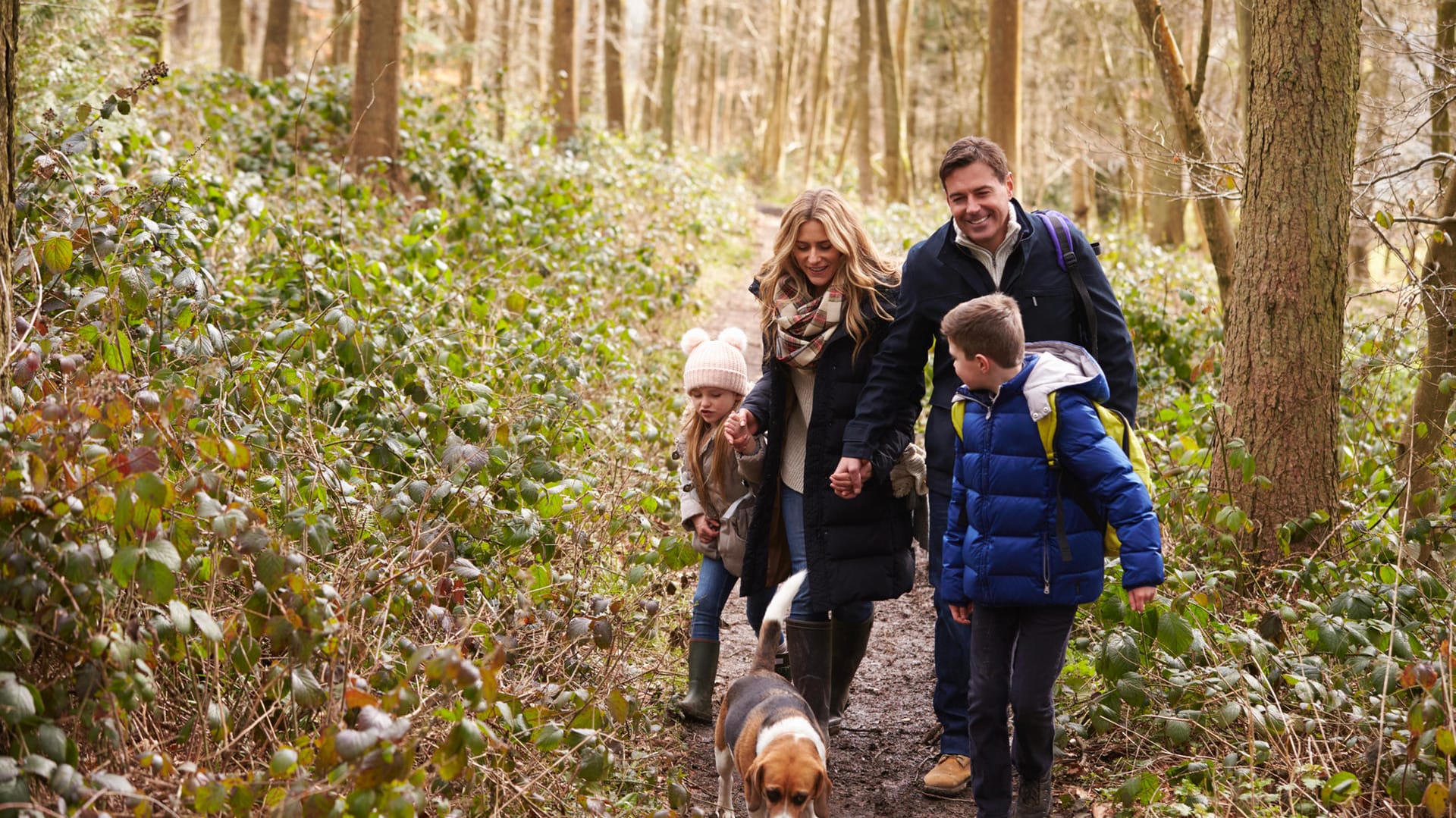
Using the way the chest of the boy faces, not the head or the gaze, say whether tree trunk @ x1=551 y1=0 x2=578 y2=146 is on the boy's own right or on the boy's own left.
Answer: on the boy's own right

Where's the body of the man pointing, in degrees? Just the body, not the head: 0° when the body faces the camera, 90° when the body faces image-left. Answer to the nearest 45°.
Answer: approximately 0°

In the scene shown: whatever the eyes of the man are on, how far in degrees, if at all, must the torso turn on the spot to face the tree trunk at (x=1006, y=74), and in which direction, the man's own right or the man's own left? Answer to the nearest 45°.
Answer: approximately 180°

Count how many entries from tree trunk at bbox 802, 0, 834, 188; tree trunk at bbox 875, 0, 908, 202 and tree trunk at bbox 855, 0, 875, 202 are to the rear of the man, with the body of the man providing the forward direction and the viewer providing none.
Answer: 3

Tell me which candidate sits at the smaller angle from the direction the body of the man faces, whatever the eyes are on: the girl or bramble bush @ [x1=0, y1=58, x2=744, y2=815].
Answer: the bramble bush

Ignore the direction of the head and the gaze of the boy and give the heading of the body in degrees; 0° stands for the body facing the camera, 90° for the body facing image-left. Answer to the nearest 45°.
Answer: approximately 45°

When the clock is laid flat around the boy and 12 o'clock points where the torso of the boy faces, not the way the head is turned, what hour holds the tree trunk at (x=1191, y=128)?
The tree trunk is roughly at 5 o'clock from the boy.

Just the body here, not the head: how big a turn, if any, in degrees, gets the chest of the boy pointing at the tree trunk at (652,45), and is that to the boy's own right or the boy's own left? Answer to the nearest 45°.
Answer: approximately 135° to the boy's own right

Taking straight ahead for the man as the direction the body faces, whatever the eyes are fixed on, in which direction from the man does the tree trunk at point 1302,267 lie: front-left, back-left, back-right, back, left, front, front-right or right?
back-left

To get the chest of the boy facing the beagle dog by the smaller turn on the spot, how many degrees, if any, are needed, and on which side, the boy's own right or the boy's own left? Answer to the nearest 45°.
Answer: approximately 45° to the boy's own right

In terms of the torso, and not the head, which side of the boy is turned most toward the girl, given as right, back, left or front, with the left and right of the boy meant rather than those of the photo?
right
